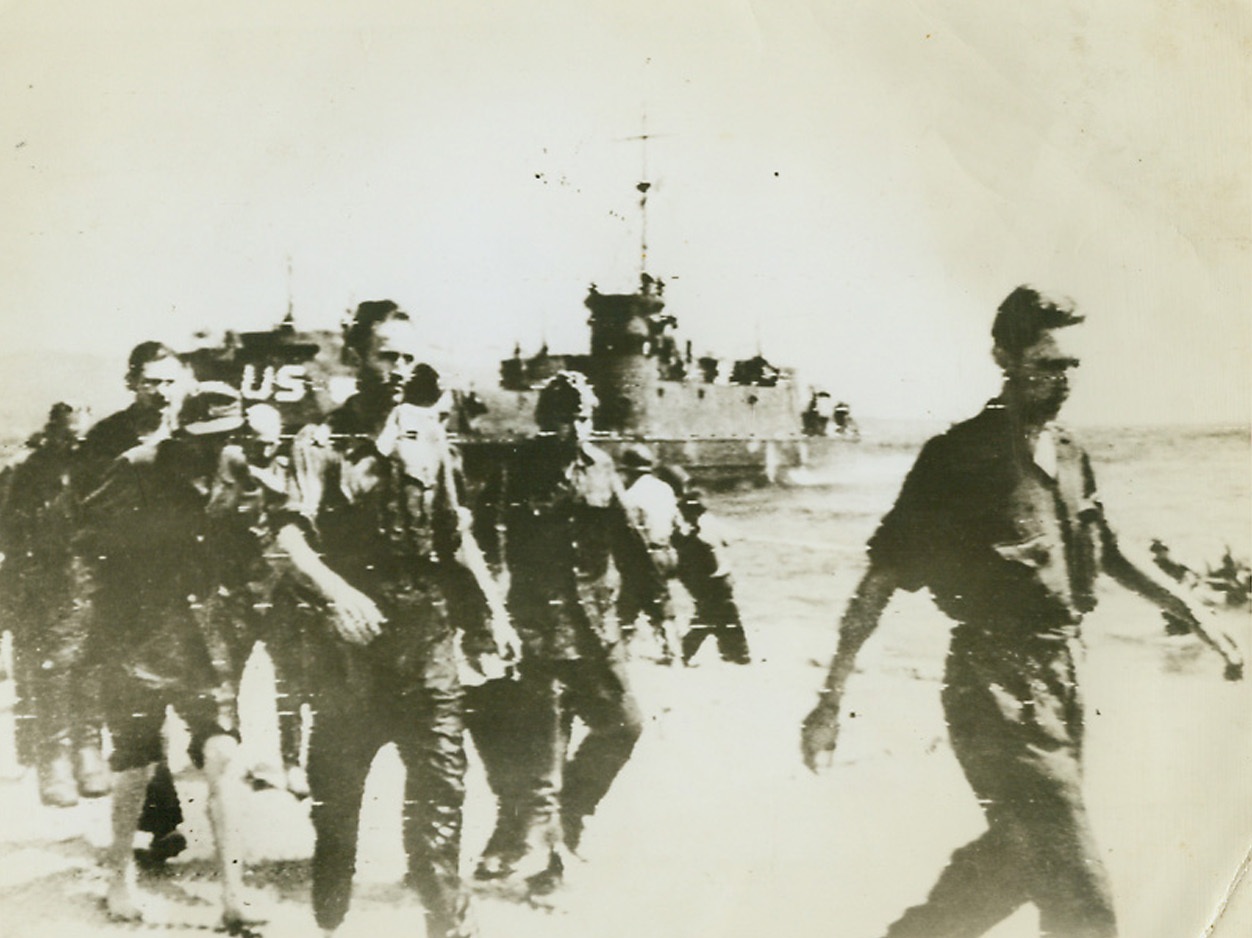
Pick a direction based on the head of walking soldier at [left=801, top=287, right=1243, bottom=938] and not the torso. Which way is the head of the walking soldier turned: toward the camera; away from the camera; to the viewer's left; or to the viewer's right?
to the viewer's right

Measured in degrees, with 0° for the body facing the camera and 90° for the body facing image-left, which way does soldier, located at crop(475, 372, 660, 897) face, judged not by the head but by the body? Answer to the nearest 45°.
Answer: approximately 315°

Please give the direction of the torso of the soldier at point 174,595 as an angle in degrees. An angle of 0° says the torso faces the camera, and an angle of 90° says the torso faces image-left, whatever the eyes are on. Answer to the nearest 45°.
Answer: approximately 315°

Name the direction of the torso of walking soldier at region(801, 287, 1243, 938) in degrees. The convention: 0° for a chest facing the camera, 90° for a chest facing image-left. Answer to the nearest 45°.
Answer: approximately 315°

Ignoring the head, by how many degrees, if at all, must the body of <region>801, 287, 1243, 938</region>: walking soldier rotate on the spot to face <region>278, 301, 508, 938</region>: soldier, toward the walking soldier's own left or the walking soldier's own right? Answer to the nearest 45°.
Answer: approximately 135° to the walking soldier's own right

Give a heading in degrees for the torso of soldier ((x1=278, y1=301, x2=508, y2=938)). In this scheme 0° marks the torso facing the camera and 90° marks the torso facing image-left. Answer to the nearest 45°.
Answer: approximately 315°

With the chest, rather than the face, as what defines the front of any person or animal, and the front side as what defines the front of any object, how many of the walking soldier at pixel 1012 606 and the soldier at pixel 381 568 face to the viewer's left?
0
